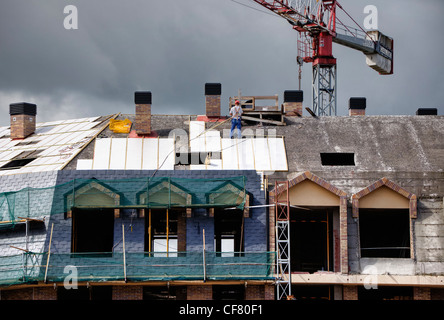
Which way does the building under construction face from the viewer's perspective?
toward the camera
